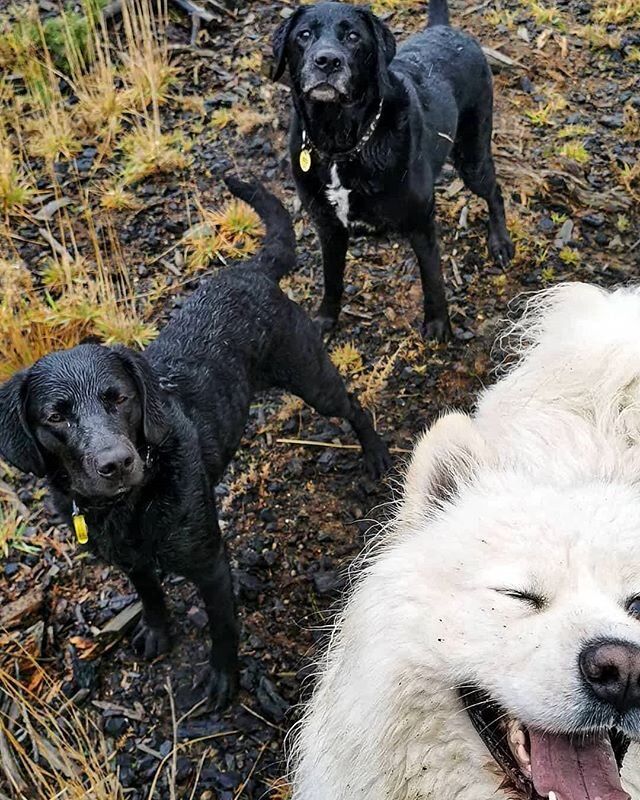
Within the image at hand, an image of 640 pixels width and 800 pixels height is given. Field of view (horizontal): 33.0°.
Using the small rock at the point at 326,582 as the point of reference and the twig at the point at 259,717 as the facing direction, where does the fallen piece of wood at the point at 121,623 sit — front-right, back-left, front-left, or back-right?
front-right

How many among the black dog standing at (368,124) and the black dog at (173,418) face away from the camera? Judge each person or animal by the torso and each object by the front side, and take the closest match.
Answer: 0

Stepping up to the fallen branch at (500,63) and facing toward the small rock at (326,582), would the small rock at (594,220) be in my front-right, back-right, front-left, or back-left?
front-left

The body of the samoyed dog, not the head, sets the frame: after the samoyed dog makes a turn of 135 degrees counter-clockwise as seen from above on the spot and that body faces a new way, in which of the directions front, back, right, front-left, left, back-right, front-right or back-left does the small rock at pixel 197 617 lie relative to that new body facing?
left

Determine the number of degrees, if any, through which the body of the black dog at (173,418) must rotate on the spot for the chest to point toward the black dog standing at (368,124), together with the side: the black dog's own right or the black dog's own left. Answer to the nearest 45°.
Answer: approximately 180°

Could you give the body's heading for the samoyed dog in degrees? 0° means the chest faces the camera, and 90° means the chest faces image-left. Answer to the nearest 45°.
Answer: approximately 0°

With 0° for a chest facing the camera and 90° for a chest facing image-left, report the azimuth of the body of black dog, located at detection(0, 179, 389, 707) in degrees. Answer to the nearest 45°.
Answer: approximately 45°

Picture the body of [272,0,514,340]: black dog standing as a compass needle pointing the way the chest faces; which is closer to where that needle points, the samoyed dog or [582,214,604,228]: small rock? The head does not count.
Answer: the samoyed dog

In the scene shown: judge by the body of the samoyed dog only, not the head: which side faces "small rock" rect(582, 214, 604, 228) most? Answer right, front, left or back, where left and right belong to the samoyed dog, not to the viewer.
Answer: back
